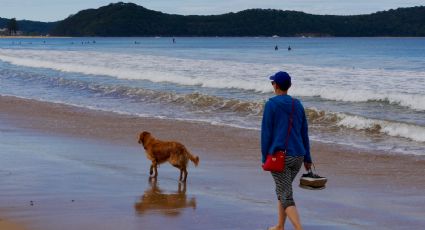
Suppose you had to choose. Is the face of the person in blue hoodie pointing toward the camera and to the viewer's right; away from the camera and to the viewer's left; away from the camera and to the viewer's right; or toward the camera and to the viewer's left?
away from the camera and to the viewer's left

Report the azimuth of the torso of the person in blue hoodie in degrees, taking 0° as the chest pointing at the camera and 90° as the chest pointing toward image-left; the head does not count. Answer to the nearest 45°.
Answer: approximately 135°
